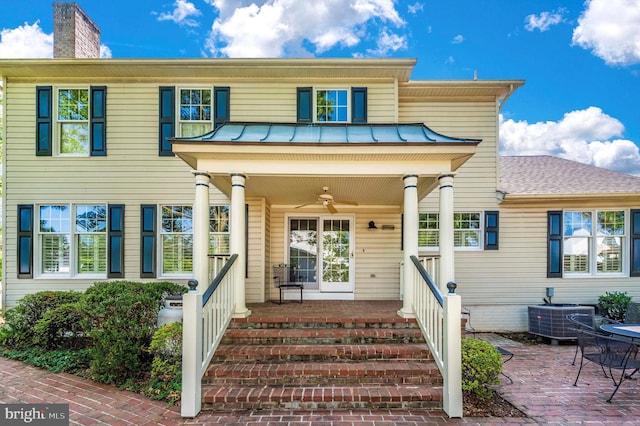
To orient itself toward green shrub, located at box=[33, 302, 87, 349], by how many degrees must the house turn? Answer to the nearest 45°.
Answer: approximately 45° to its right

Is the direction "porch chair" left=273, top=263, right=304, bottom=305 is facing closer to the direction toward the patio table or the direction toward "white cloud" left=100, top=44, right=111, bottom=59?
the patio table

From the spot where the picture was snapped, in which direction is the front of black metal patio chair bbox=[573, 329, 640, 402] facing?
facing away from the viewer and to the right of the viewer

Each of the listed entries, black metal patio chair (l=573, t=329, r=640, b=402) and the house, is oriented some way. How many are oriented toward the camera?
1

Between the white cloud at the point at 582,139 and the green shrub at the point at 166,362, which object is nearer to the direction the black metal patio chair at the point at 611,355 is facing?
the white cloud

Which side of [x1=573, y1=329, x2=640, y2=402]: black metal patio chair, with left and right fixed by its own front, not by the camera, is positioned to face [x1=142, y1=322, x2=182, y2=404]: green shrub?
back
